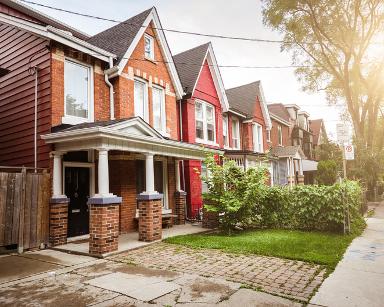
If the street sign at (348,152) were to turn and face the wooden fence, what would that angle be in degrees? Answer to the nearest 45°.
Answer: approximately 45° to its right

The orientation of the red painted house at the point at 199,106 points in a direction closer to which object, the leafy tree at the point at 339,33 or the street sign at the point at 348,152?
the street sign

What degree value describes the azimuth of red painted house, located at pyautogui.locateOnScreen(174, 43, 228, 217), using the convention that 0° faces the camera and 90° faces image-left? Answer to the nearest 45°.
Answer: approximately 315°

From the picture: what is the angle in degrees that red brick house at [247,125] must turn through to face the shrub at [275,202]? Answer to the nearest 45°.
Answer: approximately 45° to its right

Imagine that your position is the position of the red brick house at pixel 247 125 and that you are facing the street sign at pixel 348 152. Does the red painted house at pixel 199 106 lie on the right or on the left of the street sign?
right

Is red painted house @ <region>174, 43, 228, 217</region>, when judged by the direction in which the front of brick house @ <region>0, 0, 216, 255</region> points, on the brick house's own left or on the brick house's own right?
on the brick house's own left

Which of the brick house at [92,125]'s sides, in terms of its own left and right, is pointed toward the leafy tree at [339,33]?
left

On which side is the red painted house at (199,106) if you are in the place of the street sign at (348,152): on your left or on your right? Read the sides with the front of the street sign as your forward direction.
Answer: on your right

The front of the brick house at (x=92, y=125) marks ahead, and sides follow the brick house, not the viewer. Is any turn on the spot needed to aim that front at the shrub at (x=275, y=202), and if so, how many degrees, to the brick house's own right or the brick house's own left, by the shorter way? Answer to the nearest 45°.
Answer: approximately 45° to the brick house's own left

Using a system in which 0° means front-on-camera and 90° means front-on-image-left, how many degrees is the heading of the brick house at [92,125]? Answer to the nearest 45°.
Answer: approximately 315°

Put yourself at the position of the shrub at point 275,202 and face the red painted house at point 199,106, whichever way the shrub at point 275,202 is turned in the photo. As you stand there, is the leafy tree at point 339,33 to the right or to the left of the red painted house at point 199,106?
right
